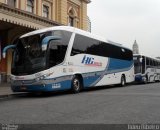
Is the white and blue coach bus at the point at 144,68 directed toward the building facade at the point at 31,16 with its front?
yes

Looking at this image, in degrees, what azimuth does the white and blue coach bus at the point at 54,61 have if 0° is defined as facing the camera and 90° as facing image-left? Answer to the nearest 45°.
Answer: approximately 45°

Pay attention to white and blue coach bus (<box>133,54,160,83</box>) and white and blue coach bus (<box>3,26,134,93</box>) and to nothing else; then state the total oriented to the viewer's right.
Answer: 0

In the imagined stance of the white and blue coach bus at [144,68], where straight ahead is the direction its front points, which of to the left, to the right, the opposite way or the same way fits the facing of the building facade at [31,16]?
to the left

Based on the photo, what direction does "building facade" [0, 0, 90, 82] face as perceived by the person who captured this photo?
facing the viewer and to the right of the viewer

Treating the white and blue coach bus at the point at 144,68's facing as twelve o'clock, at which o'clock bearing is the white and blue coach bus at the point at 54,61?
the white and blue coach bus at the point at 54,61 is roughly at 11 o'clock from the white and blue coach bus at the point at 144,68.

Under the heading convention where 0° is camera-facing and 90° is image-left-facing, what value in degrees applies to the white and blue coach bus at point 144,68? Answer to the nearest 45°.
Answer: approximately 45°

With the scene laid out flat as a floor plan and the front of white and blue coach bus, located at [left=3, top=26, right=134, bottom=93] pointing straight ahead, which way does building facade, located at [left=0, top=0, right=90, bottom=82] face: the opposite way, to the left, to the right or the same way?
to the left

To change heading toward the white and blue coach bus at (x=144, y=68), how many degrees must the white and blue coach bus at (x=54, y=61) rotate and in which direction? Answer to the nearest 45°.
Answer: approximately 180°
